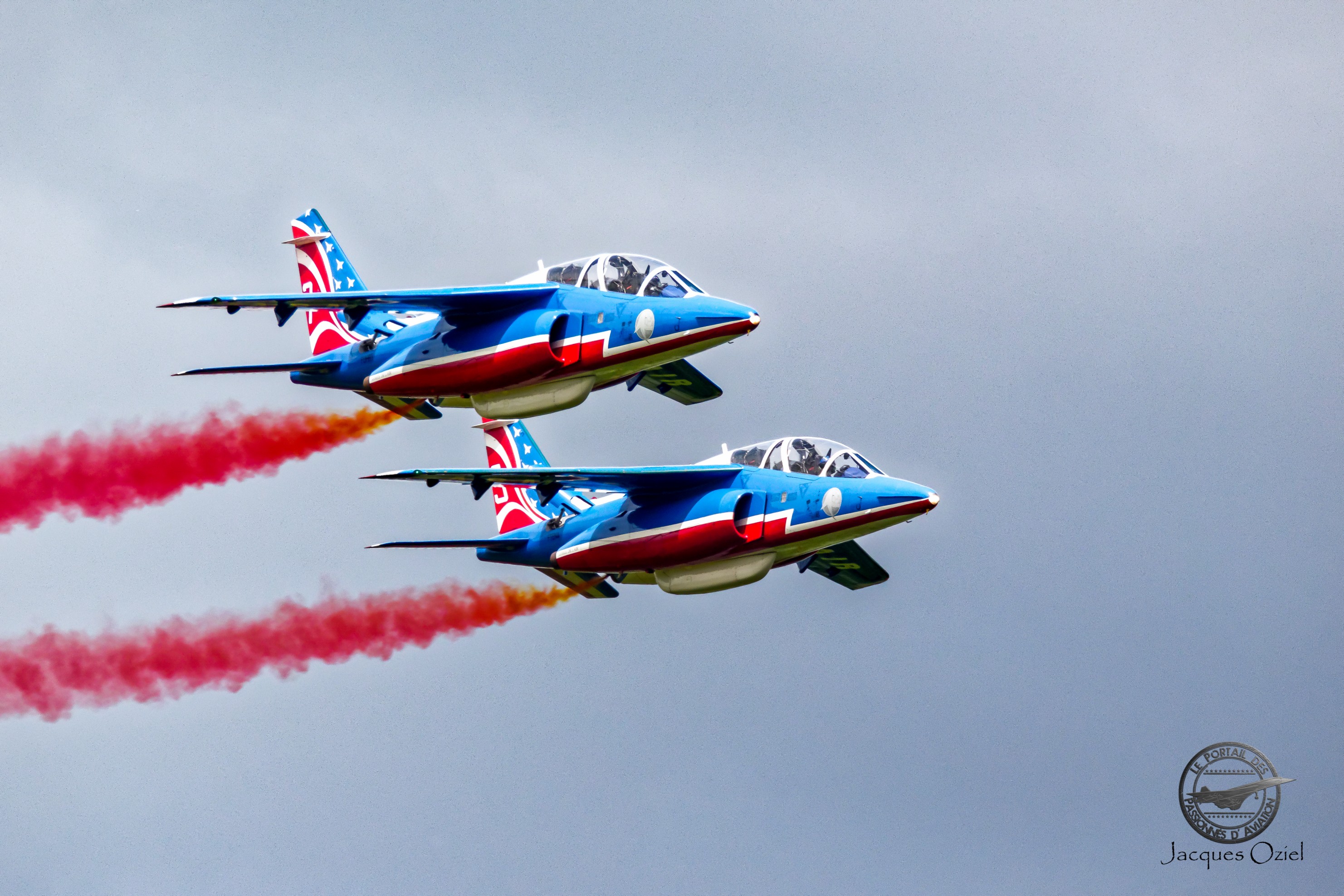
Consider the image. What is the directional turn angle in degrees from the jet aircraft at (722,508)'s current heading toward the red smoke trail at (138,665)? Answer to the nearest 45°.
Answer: approximately 180°

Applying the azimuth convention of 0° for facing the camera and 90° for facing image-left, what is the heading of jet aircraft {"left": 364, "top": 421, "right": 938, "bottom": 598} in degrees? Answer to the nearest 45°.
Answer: approximately 315°

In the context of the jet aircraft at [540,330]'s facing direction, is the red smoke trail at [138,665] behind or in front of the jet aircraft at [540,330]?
behind

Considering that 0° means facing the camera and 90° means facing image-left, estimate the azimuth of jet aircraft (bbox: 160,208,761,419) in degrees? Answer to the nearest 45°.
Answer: approximately 315°
